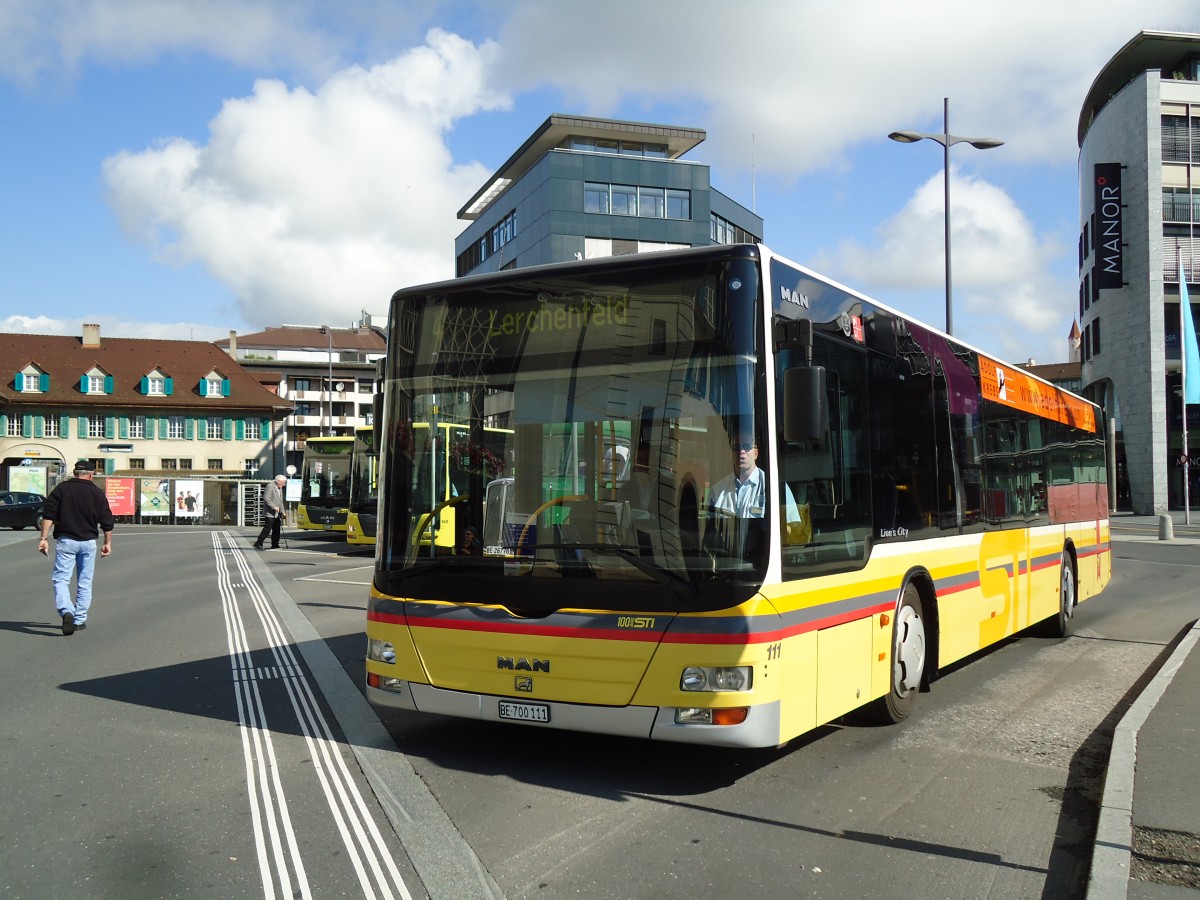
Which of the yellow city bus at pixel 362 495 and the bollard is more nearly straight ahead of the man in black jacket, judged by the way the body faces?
the yellow city bus

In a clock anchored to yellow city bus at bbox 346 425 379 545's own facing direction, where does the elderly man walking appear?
The elderly man walking is roughly at 2 o'clock from the yellow city bus.

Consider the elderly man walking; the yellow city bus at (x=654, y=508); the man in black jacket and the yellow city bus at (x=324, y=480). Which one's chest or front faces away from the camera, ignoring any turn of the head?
the man in black jacket

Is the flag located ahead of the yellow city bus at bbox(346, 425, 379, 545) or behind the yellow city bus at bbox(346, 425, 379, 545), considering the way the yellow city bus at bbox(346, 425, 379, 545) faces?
behind

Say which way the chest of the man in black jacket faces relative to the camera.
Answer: away from the camera

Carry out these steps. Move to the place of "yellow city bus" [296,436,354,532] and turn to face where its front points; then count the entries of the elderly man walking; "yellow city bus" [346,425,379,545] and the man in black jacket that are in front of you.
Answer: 3

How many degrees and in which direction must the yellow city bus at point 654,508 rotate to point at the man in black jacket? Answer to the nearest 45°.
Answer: approximately 90° to its right

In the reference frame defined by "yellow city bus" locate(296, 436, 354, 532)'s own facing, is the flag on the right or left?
on its left

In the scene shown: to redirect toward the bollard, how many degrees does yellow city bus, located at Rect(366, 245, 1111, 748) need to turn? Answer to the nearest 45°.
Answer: approximately 180°

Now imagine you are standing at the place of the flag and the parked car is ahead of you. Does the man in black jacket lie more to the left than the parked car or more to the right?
left

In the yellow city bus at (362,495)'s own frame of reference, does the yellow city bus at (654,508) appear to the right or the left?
on its left

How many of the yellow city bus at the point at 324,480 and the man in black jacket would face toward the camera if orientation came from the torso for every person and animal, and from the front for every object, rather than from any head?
1

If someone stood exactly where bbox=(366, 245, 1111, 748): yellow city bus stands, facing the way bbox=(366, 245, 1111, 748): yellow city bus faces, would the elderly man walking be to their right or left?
on their right
